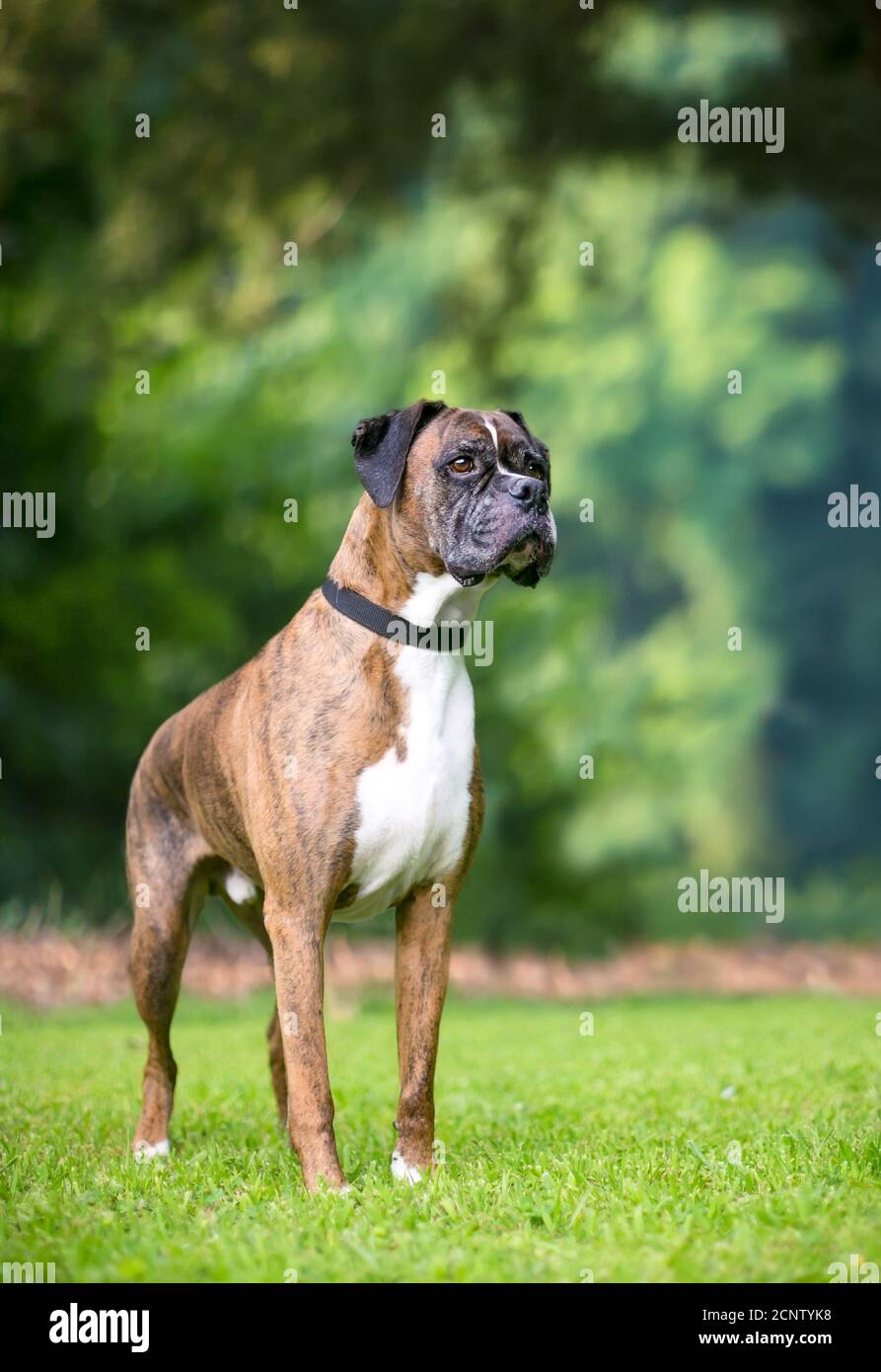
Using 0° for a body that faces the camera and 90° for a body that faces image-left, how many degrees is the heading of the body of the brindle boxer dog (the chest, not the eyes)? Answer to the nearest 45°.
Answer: approximately 315°
